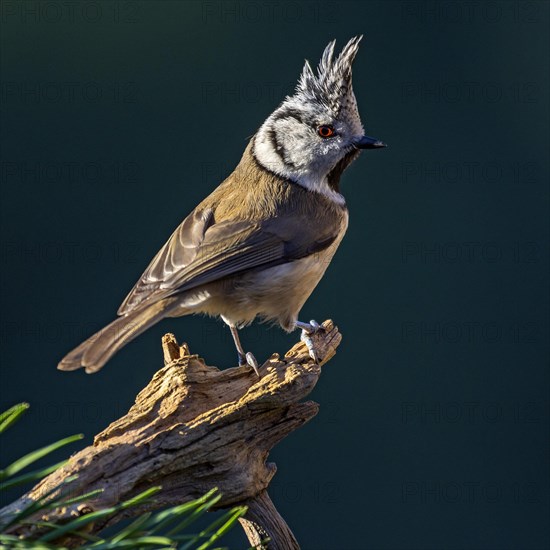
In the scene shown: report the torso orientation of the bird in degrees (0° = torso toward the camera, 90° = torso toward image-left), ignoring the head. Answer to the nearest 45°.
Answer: approximately 270°
